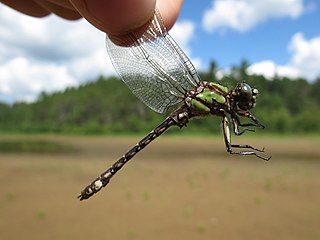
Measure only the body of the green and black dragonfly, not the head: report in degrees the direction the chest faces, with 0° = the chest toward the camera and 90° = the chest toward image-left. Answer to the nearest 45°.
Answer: approximately 270°
